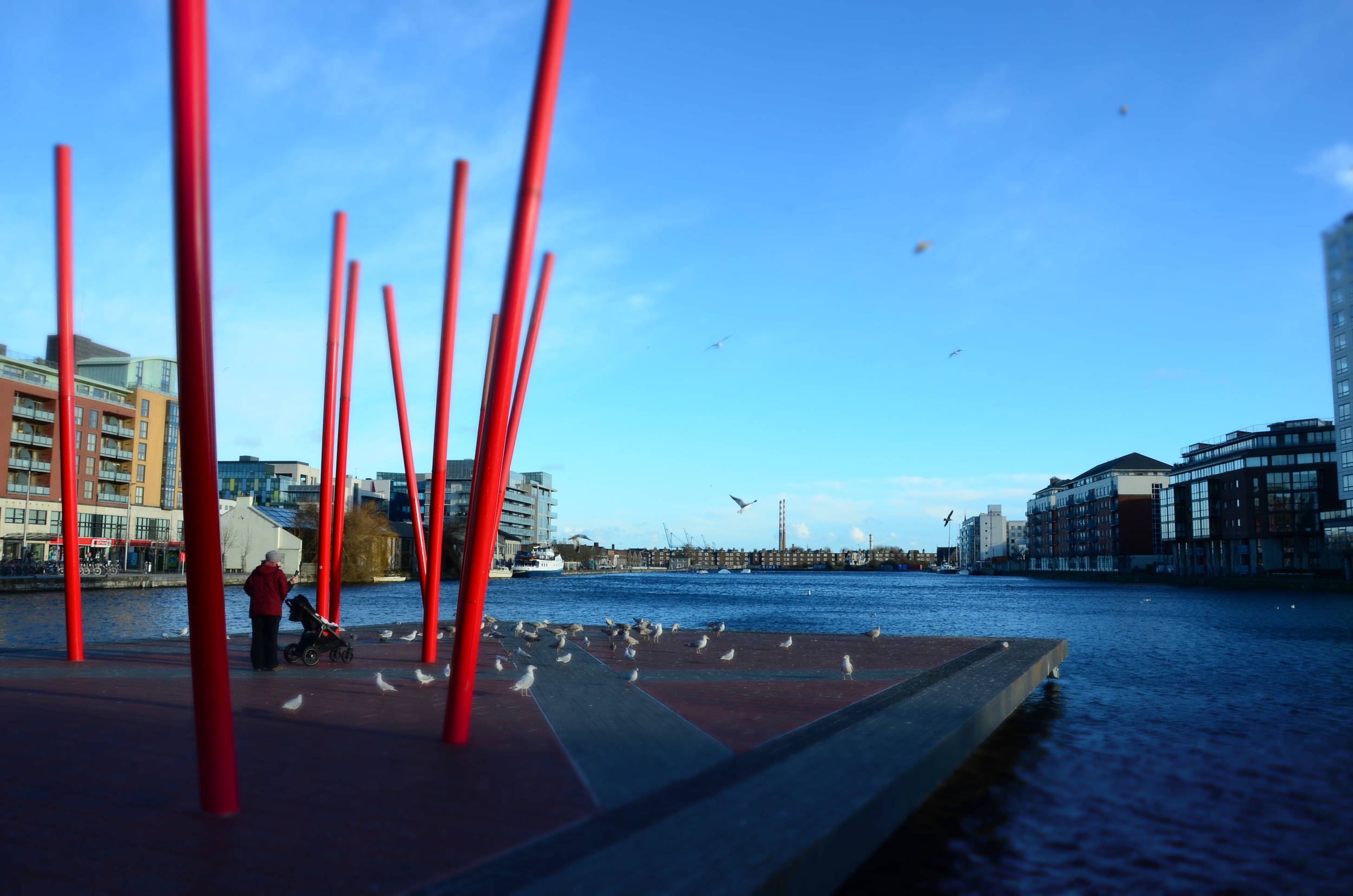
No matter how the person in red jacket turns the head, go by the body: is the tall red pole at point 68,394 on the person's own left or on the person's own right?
on the person's own left

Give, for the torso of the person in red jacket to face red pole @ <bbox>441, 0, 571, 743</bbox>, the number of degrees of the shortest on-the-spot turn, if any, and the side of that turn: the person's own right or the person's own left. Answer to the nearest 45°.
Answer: approximately 135° to the person's own right

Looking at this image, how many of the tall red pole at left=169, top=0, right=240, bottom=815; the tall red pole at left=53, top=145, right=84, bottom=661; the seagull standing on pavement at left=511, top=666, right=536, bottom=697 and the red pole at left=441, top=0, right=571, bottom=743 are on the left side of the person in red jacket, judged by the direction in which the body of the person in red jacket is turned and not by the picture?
1
